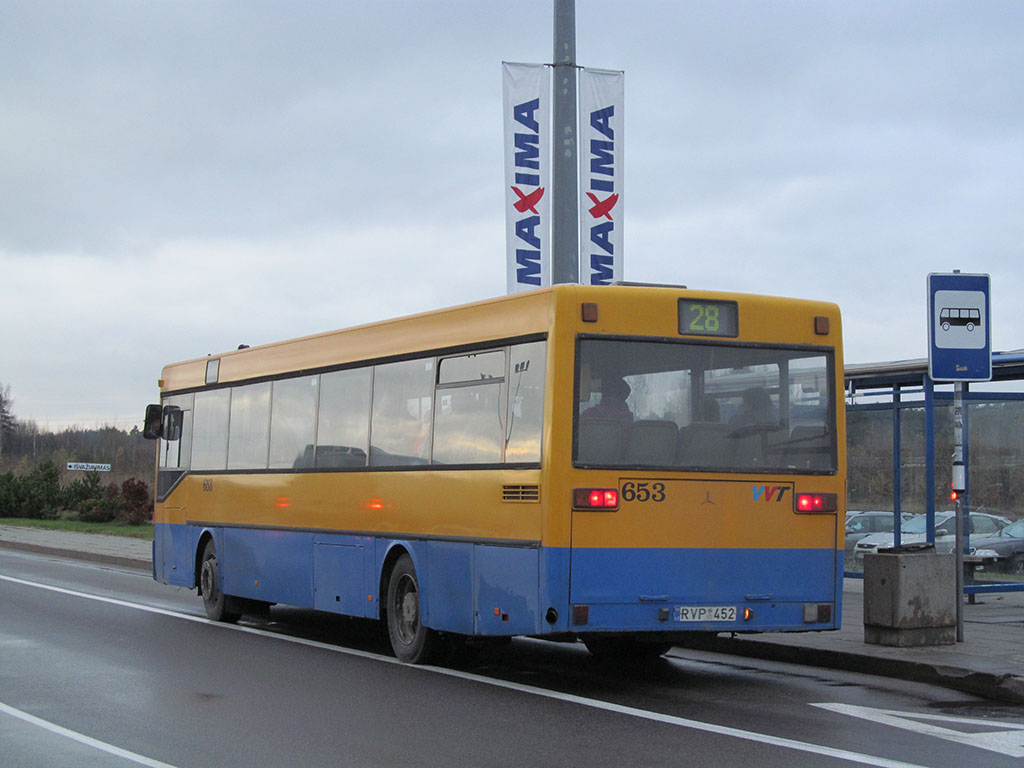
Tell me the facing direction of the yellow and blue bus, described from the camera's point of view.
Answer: facing away from the viewer and to the left of the viewer

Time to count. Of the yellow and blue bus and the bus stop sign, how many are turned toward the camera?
1

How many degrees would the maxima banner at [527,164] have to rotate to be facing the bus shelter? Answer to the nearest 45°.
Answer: approximately 90° to its left

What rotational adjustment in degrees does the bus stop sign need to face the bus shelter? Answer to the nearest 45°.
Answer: approximately 180°

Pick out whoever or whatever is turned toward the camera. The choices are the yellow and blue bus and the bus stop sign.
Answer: the bus stop sign

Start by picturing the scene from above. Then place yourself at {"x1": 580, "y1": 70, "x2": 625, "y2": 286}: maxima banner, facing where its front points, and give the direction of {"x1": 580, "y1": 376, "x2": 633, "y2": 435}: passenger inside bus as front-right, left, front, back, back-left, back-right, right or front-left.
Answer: front

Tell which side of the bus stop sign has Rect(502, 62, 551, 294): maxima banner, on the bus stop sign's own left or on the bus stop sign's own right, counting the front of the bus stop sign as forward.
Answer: on the bus stop sign's own right

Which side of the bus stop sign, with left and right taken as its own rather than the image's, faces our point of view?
front

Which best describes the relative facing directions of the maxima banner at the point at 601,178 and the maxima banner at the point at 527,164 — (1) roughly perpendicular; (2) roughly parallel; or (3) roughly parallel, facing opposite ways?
roughly parallel

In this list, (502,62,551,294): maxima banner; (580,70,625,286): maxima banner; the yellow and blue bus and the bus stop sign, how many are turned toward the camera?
3

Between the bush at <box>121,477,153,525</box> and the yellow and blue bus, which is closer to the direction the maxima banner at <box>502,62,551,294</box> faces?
the yellow and blue bus

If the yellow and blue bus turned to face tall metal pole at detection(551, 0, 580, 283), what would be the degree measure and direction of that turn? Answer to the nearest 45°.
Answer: approximately 45° to its right

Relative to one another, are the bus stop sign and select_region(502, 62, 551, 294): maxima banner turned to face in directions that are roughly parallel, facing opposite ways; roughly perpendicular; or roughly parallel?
roughly parallel

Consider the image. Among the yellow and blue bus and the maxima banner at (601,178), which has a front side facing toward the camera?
the maxima banner

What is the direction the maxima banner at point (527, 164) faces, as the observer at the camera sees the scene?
facing the viewer

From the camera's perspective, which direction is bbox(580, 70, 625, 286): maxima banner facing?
toward the camera

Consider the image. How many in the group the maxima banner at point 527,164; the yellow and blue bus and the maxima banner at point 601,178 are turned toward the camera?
2
